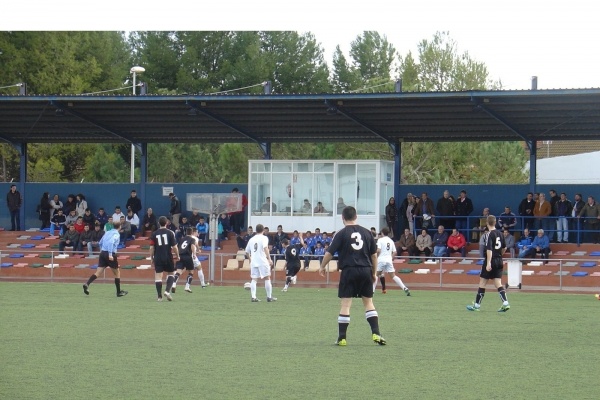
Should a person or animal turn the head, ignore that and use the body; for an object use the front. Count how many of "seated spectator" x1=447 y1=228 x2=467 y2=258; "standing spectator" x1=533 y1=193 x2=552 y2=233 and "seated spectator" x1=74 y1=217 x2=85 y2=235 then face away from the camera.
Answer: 0

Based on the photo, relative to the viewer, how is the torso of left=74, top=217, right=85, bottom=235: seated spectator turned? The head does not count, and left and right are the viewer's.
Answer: facing the viewer

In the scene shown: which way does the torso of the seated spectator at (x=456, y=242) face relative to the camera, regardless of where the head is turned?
toward the camera

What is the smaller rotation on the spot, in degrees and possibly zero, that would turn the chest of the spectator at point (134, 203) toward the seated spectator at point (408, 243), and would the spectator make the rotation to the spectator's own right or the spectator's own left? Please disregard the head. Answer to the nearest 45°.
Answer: approximately 45° to the spectator's own left

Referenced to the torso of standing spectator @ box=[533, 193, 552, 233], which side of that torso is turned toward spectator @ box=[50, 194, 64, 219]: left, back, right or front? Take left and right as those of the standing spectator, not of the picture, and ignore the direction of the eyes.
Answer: right

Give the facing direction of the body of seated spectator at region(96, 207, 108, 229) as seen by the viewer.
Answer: toward the camera

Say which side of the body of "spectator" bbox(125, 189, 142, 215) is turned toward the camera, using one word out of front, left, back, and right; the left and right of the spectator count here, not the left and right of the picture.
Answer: front

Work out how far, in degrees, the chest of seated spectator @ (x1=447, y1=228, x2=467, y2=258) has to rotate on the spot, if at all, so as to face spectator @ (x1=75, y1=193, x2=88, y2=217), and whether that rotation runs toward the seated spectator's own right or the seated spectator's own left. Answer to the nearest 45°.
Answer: approximately 90° to the seated spectator's own right
